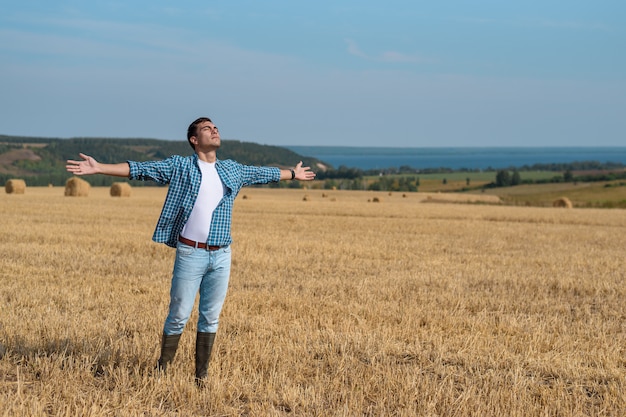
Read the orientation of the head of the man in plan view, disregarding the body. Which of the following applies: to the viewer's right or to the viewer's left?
to the viewer's right

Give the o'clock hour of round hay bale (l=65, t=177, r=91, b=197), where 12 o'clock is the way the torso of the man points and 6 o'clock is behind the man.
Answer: The round hay bale is roughly at 7 o'clock from the man.

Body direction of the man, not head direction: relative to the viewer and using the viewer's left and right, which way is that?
facing the viewer and to the right of the viewer
